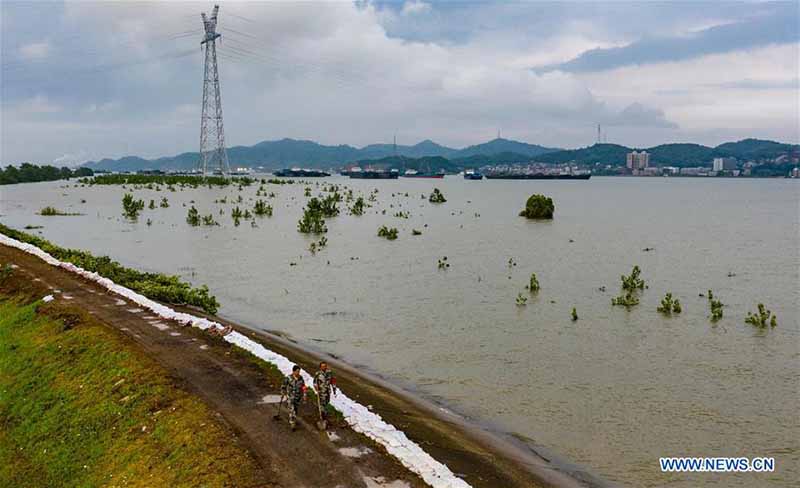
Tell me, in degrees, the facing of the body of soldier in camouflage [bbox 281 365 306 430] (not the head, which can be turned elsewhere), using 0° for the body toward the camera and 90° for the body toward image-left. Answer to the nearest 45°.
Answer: approximately 0°

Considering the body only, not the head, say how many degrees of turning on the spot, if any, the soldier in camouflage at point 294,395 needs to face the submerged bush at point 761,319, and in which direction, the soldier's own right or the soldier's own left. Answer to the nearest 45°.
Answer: approximately 135° to the soldier's own left

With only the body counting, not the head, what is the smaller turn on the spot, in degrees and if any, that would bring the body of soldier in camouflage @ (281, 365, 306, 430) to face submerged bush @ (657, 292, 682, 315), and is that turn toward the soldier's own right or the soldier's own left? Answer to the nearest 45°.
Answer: approximately 135° to the soldier's own left

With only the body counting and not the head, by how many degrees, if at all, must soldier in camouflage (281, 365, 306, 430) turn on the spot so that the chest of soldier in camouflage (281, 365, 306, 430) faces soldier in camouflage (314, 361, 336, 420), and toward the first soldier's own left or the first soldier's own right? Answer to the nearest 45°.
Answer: approximately 135° to the first soldier's own left

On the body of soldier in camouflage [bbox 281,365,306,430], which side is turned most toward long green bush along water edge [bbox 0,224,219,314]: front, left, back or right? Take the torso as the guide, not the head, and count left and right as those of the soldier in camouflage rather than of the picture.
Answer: back

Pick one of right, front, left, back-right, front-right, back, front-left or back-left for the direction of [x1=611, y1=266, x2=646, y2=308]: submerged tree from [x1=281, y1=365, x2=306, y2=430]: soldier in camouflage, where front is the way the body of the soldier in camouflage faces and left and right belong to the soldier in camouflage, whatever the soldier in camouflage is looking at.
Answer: back-left
